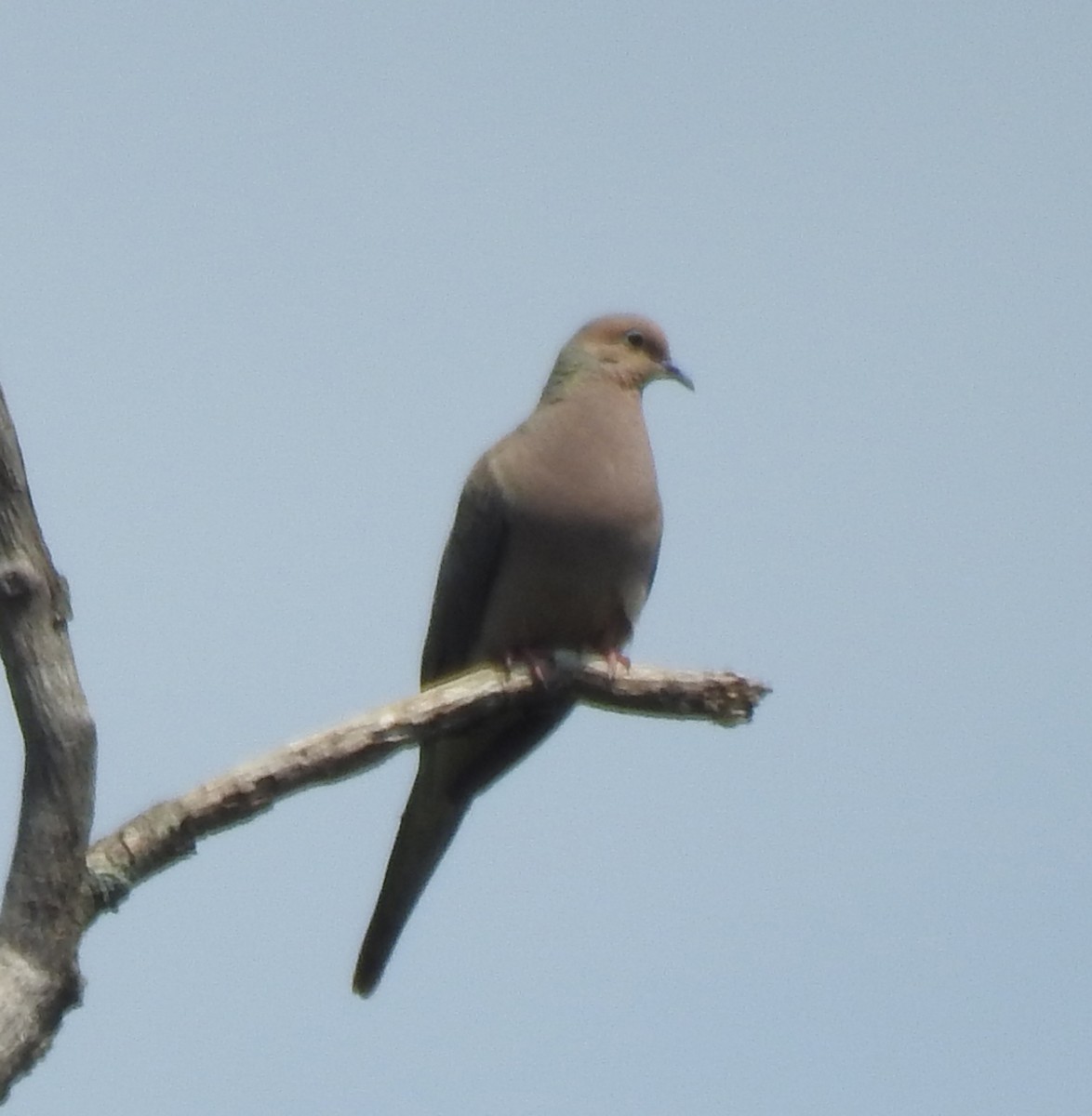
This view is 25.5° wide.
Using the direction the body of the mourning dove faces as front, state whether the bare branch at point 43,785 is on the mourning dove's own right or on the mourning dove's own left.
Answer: on the mourning dove's own right

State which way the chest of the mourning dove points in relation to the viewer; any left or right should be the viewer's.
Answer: facing the viewer and to the right of the viewer
